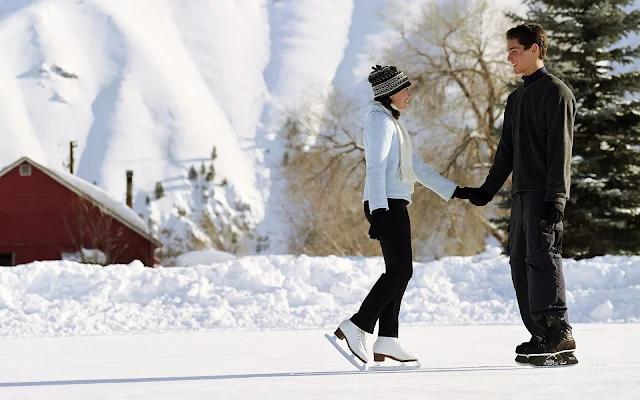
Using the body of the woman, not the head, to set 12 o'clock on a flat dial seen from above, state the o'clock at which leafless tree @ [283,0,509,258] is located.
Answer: The leafless tree is roughly at 9 o'clock from the woman.

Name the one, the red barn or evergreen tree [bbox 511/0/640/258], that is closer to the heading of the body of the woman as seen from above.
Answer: the evergreen tree

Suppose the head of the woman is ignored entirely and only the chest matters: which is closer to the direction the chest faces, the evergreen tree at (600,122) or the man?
the man

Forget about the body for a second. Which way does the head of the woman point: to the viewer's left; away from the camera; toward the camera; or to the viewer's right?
to the viewer's right

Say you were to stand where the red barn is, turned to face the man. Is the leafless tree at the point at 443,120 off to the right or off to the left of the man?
left

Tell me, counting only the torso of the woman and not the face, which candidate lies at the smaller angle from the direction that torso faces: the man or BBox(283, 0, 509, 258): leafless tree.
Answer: the man

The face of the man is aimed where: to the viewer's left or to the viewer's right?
to the viewer's left

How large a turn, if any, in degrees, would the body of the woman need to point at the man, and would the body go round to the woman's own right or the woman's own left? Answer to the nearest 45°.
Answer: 0° — they already face them

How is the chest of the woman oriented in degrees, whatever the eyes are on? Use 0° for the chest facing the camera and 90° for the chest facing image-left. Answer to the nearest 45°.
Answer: approximately 270°
